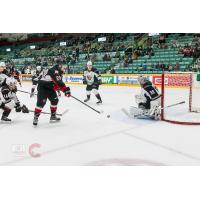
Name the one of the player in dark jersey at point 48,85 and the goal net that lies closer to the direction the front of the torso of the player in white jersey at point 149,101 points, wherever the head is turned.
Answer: the player in dark jersey

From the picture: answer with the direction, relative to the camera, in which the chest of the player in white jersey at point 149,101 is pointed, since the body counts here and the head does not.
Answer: to the viewer's left

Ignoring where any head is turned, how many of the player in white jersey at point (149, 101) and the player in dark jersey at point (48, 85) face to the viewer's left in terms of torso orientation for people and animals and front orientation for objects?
1

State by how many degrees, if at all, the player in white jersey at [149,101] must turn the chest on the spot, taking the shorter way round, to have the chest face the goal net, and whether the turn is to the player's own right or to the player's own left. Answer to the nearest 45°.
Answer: approximately 135° to the player's own right

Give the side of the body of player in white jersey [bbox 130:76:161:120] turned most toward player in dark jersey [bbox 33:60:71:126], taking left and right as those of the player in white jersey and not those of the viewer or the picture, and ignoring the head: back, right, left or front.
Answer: front

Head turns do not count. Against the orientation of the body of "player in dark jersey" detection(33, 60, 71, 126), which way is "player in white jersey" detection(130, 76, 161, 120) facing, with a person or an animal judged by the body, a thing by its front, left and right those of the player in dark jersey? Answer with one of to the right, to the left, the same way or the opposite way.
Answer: the opposite way

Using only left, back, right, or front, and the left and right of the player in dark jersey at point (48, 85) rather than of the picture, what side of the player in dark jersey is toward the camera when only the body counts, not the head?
right

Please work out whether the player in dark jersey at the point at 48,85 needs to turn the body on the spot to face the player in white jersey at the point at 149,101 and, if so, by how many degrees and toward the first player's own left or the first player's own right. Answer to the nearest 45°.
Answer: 0° — they already face them
